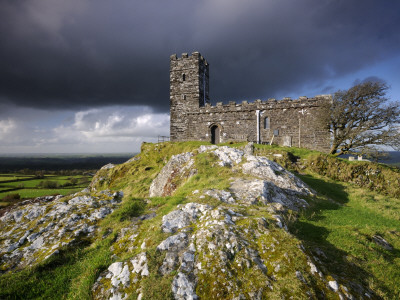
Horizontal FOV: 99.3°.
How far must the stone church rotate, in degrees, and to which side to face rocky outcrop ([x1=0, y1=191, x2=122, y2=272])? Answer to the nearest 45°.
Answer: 0° — it already faces it

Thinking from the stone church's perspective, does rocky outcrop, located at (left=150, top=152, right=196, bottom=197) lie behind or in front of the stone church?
in front

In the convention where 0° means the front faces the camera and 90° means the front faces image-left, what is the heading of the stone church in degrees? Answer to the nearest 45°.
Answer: approximately 0°

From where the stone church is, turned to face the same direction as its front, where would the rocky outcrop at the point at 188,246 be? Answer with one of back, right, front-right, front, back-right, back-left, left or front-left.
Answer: front
